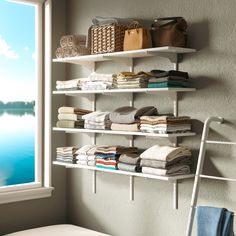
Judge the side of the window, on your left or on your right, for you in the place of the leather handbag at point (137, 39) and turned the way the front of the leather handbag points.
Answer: on your right

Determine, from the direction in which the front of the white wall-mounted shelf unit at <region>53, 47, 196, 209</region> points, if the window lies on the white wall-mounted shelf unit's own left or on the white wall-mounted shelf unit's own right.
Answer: on the white wall-mounted shelf unit's own right

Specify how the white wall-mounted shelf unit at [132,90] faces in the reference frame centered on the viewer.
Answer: facing the viewer and to the left of the viewer
